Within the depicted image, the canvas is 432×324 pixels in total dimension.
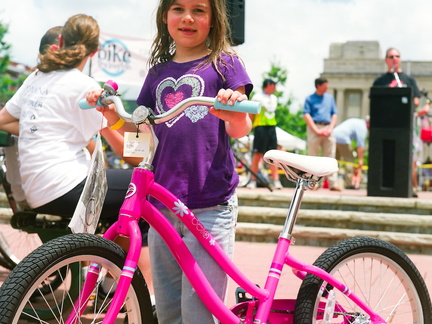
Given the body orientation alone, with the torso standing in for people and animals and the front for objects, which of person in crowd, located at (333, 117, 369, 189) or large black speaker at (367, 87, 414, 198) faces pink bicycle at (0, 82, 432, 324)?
the large black speaker

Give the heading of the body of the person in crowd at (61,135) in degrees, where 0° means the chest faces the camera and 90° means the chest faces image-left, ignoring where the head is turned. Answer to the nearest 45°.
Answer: approximately 225°

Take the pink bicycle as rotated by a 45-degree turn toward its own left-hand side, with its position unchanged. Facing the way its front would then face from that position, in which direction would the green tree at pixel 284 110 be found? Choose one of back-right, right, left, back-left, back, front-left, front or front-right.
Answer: back

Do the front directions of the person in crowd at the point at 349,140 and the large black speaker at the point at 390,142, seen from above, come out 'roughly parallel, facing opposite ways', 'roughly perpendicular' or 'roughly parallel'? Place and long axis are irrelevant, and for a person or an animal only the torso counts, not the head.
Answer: roughly perpendicular

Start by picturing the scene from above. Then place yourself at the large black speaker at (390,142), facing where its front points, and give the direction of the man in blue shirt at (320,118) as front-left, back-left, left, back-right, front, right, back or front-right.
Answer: back-right

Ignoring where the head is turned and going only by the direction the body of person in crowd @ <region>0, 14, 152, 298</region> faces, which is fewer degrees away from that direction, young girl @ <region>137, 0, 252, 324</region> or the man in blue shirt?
the man in blue shirt

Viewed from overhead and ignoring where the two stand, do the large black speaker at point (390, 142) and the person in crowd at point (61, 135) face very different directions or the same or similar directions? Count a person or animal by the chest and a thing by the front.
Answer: very different directions

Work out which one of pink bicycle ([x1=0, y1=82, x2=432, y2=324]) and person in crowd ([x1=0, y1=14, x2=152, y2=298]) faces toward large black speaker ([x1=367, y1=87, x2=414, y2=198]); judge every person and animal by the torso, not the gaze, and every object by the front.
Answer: the person in crowd

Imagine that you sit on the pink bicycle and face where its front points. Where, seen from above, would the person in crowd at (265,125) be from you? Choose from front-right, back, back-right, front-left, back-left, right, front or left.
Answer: back-right

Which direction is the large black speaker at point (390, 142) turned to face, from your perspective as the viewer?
facing the viewer

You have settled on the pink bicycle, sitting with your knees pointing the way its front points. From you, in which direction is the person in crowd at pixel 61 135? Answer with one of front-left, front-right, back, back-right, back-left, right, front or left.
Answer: right
